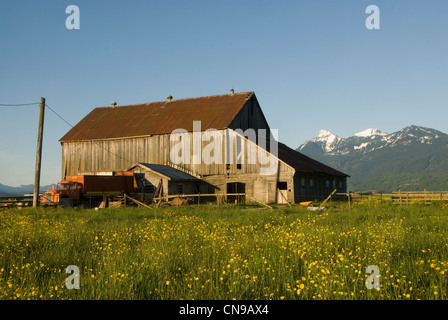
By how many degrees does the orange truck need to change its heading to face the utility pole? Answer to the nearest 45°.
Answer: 0° — it already faces it

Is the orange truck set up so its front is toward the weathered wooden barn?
no

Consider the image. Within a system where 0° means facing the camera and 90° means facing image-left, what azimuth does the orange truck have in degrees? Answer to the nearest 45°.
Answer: approximately 45°

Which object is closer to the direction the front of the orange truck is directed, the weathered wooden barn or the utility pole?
the utility pole
